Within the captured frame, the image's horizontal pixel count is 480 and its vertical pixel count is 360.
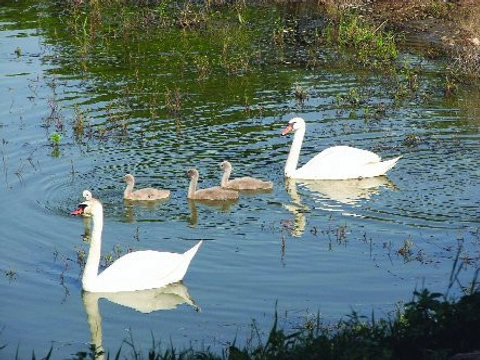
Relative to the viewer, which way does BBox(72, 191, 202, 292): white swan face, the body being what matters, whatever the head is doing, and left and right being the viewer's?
facing to the left of the viewer

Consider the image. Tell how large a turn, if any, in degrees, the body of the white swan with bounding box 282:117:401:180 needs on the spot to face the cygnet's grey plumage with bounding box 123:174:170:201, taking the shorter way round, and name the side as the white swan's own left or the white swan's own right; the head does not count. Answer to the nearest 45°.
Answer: approximately 45° to the white swan's own left

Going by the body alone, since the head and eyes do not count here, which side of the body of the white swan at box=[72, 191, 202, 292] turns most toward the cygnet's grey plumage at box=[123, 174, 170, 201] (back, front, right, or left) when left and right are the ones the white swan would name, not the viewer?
right

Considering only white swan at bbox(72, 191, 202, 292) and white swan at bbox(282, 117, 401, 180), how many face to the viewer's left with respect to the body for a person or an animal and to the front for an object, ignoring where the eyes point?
2

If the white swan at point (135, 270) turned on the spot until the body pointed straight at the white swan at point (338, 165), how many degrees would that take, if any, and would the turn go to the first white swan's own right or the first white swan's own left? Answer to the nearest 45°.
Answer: approximately 135° to the first white swan's own right

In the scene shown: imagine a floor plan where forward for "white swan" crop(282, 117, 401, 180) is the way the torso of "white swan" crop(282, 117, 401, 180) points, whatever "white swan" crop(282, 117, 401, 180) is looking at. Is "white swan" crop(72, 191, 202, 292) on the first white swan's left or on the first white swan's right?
on the first white swan's left

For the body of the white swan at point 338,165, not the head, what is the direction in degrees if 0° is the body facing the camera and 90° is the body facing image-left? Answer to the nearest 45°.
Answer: approximately 90°
